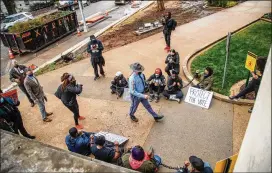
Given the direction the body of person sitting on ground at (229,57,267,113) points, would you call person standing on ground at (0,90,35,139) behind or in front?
in front

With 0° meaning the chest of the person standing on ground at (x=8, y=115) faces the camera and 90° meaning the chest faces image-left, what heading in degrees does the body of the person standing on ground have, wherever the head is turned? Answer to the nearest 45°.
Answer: approximately 270°

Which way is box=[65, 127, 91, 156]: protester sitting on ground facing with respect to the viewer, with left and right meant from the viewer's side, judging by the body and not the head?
facing away from the viewer and to the right of the viewer

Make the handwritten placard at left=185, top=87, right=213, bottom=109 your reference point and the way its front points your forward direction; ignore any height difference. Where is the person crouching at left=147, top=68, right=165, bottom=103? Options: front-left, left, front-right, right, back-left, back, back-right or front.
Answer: right

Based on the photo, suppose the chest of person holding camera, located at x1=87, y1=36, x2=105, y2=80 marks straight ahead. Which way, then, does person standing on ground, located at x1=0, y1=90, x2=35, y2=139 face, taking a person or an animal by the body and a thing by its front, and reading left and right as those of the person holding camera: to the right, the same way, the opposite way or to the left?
to the left

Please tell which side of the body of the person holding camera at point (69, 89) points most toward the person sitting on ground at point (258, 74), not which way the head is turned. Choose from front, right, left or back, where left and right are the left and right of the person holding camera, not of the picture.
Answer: front

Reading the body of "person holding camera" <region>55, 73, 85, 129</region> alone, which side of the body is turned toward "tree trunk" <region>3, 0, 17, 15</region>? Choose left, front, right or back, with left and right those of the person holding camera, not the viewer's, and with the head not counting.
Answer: left

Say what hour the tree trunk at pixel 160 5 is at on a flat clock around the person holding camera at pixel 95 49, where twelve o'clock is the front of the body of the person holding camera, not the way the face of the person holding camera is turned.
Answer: The tree trunk is roughly at 7 o'clock from the person holding camera.

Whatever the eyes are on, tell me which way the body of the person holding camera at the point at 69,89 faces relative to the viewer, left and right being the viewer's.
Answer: facing to the right of the viewer

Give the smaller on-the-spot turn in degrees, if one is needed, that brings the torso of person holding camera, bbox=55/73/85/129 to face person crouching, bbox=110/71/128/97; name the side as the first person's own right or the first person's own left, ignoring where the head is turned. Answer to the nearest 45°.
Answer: approximately 45° to the first person's own left

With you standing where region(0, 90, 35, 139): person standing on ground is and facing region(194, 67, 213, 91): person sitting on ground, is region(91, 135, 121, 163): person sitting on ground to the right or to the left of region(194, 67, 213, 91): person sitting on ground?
right

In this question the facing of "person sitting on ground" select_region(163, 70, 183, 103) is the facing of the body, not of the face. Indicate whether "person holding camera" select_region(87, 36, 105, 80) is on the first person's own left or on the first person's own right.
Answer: on the first person's own right

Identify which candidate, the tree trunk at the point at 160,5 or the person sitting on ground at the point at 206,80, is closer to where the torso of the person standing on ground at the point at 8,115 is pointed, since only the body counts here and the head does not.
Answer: the person sitting on ground
